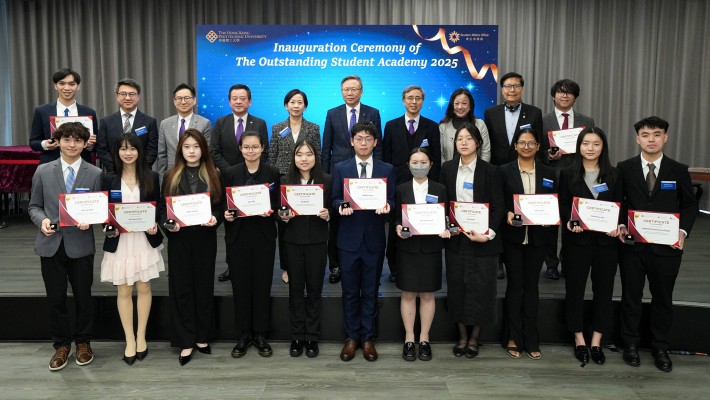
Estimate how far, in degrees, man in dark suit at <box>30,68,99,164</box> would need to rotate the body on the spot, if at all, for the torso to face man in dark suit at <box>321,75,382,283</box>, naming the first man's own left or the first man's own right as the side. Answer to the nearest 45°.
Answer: approximately 45° to the first man's own left

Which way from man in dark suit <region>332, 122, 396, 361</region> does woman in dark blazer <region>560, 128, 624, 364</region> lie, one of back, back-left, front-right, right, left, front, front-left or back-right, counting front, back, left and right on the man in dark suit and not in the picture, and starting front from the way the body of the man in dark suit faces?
left

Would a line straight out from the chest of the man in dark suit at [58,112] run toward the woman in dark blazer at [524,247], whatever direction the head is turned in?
no

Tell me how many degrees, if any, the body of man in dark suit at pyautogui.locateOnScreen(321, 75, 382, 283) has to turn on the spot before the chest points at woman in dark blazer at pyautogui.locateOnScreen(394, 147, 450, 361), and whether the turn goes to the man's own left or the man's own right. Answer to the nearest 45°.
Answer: approximately 45° to the man's own left

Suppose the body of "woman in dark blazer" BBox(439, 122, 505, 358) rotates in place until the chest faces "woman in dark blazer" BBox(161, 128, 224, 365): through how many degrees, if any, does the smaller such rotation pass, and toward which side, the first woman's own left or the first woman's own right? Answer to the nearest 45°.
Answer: approximately 90° to the first woman's own right

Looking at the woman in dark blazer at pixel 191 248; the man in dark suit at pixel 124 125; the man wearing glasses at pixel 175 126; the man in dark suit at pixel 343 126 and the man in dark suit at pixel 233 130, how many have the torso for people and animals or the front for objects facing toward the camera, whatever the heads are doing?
5

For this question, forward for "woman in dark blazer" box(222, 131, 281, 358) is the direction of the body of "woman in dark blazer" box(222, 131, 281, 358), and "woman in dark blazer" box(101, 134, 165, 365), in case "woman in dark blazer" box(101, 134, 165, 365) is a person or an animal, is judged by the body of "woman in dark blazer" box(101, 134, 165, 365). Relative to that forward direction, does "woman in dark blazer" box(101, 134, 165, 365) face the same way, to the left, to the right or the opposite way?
the same way

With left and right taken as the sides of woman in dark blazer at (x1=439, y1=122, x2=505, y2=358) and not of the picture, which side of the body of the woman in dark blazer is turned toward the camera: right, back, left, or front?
front

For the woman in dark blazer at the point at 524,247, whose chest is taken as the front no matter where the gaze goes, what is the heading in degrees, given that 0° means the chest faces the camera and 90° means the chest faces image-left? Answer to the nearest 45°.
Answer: approximately 0°

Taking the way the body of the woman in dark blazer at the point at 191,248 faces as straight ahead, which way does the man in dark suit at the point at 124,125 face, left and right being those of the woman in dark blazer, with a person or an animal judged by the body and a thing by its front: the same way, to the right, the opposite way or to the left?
the same way

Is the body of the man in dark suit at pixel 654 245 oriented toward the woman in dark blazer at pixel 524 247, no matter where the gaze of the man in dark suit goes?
no

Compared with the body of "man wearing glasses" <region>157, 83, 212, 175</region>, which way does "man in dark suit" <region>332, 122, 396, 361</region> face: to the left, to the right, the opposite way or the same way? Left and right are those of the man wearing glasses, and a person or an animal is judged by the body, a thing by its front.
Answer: the same way

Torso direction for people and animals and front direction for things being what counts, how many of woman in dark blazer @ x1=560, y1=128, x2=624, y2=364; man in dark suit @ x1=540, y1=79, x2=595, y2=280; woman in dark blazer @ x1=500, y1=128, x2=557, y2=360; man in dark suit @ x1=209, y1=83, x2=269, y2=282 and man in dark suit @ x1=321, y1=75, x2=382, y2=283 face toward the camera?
5

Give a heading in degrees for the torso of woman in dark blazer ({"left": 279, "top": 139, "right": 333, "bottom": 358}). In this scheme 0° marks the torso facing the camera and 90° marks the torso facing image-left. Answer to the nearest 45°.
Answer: approximately 0°

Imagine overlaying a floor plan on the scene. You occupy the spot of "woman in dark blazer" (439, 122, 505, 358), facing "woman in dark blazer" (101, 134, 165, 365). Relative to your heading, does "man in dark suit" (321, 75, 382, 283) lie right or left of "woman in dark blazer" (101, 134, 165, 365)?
right

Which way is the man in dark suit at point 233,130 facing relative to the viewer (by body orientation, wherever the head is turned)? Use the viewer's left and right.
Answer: facing the viewer

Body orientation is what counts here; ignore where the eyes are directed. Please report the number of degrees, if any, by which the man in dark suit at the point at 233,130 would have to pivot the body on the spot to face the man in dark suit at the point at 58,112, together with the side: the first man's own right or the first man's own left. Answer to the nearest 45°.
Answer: approximately 90° to the first man's own right
